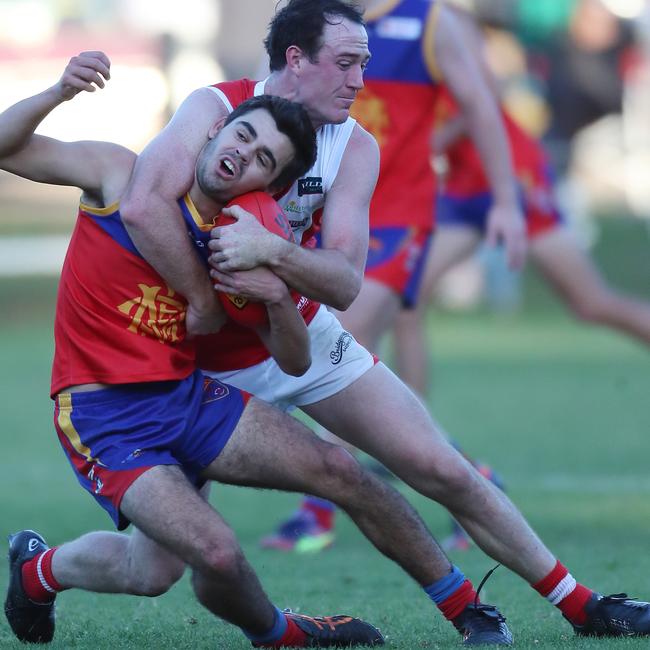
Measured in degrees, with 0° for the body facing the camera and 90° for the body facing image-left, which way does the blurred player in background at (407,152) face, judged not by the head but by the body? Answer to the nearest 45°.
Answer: approximately 45°

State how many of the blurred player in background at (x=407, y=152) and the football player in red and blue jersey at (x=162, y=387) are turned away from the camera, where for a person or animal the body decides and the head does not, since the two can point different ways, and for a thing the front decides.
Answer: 0

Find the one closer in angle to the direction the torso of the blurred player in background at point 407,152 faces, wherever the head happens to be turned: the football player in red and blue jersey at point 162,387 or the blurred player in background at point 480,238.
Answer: the football player in red and blue jersey

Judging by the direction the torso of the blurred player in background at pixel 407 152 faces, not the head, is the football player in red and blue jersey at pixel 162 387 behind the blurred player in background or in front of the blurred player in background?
in front

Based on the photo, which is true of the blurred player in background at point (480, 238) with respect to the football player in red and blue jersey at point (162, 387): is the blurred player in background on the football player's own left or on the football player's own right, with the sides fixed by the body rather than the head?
on the football player's own left
